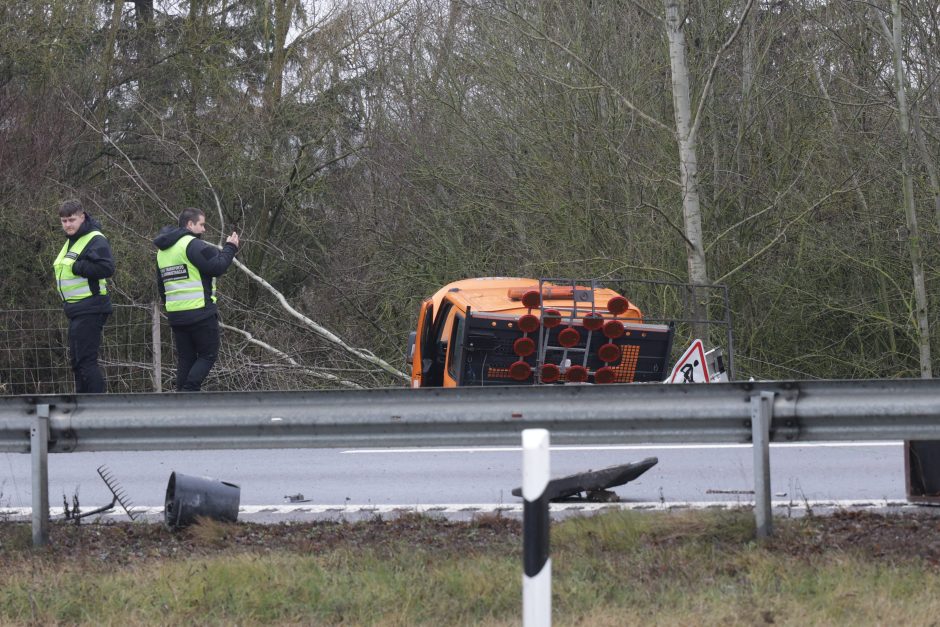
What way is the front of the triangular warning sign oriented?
toward the camera

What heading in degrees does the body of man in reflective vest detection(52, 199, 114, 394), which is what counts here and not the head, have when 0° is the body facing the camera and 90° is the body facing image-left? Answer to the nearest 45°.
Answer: approximately 45°

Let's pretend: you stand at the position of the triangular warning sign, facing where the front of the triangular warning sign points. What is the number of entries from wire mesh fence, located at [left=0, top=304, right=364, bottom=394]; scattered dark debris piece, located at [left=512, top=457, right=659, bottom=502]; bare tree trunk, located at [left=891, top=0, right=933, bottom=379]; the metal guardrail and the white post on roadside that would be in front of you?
3

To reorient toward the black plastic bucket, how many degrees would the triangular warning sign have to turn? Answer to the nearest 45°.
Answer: approximately 45° to its right

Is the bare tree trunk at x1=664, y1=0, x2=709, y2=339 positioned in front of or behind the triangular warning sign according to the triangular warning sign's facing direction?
behind

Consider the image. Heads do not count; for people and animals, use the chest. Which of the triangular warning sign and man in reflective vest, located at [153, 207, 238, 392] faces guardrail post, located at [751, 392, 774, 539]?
the triangular warning sign

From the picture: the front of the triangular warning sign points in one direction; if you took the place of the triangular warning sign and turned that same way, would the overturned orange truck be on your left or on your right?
on your right

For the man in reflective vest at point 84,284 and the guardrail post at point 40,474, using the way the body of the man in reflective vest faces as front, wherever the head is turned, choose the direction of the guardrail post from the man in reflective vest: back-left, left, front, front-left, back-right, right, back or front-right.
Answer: front-left

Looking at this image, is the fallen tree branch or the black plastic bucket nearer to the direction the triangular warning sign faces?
the black plastic bucket

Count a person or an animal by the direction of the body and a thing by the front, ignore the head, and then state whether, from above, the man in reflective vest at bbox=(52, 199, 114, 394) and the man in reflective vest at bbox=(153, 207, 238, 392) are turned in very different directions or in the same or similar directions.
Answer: very different directions

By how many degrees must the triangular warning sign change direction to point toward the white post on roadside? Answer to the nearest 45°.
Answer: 0° — it already faces it

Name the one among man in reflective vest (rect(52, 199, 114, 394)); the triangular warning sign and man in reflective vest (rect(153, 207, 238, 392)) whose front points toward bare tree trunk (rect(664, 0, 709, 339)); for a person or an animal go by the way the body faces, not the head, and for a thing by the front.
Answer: man in reflective vest (rect(153, 207, 238, 392))

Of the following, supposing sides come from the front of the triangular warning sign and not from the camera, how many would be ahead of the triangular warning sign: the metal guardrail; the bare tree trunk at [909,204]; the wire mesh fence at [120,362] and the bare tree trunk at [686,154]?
1

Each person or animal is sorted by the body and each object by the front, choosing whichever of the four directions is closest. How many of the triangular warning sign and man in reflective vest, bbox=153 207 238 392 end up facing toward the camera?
1

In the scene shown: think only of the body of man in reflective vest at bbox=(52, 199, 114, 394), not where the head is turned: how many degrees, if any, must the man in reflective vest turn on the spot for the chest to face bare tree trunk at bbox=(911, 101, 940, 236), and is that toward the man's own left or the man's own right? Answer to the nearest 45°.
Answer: approximately 135° to the man's own left

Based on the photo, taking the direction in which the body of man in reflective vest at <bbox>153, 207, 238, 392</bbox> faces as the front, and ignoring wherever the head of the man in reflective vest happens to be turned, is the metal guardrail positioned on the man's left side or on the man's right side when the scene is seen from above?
on the man's right side

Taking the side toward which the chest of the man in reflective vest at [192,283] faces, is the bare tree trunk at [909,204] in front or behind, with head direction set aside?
in front

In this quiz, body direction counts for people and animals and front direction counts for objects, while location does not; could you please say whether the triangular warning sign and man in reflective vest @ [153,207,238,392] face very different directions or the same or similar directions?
very different directions
